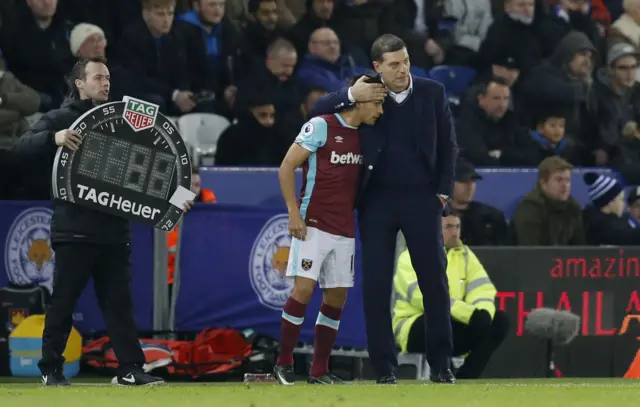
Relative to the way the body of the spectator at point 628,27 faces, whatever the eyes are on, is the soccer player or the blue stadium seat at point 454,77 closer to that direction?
the soccer player

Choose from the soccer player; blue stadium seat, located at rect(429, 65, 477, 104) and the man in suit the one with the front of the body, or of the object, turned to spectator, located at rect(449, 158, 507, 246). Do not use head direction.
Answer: the blue stadium seat

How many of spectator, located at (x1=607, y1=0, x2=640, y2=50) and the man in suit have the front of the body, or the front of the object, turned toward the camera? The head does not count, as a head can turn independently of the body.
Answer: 2

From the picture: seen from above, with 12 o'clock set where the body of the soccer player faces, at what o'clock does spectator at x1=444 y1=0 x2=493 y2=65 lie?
The spectator is roughly at 8 o'clock from the soccer player.

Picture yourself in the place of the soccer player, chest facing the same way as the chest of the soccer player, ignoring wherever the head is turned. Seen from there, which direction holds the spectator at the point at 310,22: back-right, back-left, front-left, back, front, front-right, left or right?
back-left

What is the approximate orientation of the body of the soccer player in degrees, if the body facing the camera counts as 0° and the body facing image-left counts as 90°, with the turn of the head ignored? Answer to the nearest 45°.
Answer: approximately 315°

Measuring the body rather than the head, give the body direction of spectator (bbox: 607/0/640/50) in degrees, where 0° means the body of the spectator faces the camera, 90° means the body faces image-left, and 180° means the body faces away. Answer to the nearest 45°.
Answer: approximately 0°

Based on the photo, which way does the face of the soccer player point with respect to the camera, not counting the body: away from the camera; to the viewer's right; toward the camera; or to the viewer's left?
to the viewer's right

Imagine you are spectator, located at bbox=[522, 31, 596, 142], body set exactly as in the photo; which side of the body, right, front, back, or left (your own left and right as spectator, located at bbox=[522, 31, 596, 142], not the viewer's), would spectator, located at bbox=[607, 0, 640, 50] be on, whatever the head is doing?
left

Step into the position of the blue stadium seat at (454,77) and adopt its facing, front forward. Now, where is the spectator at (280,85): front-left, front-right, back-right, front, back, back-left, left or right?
front-right

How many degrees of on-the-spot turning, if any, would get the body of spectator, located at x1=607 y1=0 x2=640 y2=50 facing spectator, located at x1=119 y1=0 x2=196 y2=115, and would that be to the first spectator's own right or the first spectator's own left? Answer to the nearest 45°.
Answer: approximately 45° to the first spectator's own right

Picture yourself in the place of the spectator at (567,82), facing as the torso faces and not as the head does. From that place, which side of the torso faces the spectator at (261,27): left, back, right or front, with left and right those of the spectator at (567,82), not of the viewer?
right
